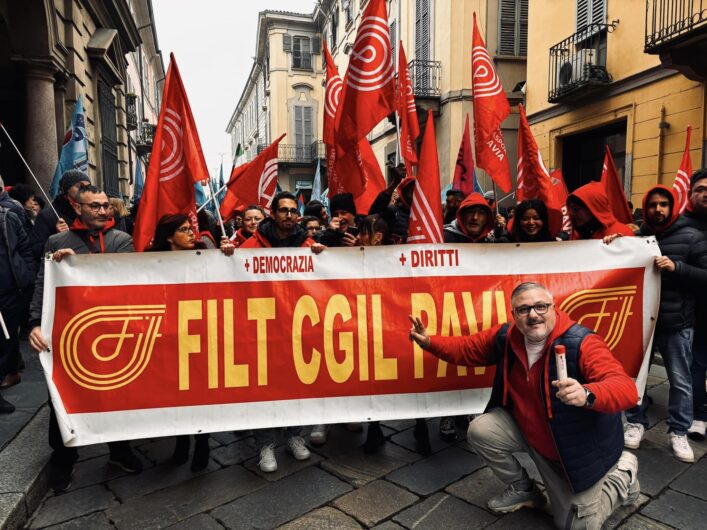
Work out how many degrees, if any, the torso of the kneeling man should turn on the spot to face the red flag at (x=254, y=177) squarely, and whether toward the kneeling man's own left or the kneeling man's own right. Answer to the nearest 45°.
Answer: approximately 90° to the kneeling man's own right

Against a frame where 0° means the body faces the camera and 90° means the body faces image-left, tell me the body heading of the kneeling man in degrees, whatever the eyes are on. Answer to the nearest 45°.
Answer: approximately 45°

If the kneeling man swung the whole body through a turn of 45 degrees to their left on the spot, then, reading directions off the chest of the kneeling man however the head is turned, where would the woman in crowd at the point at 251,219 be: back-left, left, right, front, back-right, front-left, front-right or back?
back-right

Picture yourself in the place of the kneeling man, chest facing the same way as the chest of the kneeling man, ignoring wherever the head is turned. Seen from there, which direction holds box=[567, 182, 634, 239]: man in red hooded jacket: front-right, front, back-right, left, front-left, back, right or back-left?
back-right

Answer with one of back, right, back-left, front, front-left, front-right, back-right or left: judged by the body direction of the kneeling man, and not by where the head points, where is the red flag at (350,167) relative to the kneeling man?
right

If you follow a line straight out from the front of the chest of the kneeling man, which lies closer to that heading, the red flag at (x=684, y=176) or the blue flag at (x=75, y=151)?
the blue flag

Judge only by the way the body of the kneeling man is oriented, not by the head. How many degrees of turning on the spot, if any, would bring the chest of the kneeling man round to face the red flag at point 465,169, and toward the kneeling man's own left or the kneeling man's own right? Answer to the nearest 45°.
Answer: approximately 135° to the kneeling man's own right

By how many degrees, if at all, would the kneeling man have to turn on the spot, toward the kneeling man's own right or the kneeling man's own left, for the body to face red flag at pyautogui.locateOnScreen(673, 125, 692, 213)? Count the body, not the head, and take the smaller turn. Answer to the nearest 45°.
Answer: approximately 135° to the kneeling man's own right

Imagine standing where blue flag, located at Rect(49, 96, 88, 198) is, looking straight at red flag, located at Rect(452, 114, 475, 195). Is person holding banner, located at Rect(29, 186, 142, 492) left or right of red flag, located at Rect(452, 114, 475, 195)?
right

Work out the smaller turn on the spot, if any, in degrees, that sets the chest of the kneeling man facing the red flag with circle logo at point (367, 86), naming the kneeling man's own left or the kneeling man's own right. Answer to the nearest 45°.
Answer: approximately 90° to the kneeling man's own right

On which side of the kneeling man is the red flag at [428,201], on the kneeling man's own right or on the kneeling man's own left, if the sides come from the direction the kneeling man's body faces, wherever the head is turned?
on the kneeling man's own right

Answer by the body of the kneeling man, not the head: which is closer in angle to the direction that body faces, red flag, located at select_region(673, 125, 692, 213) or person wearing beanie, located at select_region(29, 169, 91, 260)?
the person wearing beanie

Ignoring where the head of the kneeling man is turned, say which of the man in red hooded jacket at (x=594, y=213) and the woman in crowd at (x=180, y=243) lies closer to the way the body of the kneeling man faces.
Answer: the woman in crowd
